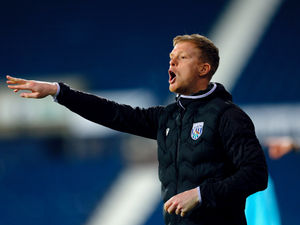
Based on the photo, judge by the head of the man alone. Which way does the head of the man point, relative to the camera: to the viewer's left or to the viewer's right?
to the viewer's left

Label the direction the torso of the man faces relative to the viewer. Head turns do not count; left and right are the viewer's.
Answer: facing the viewer and to the left of the viewer
